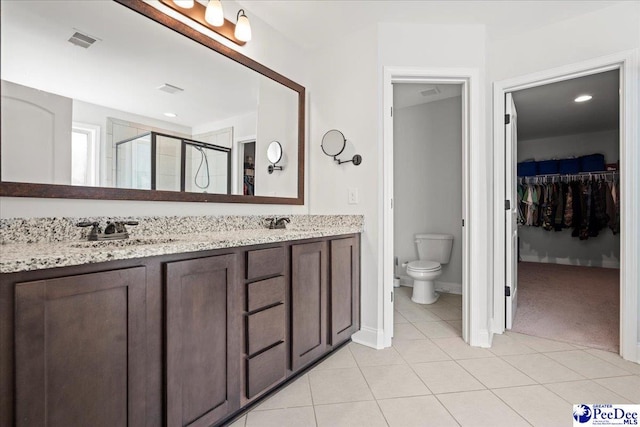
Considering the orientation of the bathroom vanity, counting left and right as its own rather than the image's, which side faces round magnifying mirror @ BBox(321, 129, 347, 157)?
left

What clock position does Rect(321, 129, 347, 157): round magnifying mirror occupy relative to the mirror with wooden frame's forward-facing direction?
The round magnifying mirror is roughly at 10 o'clock from the mirror with wooden frame.

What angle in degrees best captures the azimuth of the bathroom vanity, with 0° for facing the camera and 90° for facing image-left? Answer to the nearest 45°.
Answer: approximately 315°

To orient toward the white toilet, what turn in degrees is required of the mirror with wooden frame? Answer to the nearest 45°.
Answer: approximately 45° to its left

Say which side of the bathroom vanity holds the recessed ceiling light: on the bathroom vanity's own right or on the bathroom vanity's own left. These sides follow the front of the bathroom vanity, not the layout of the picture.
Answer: on the bathroom vanity's own left
